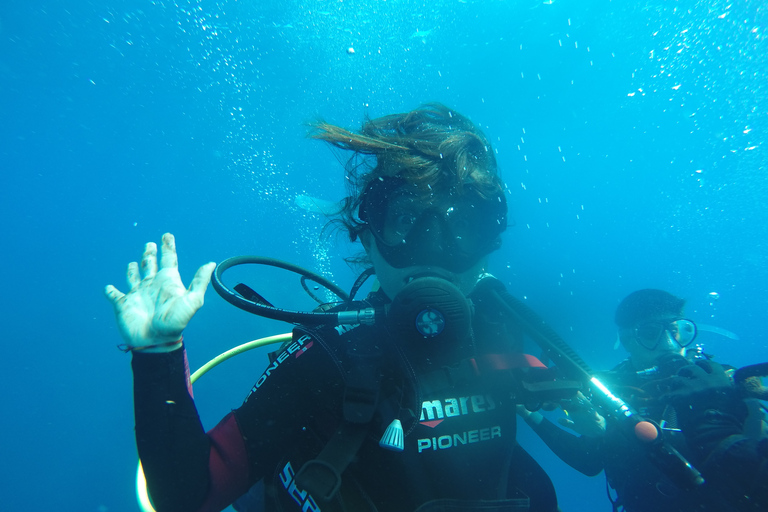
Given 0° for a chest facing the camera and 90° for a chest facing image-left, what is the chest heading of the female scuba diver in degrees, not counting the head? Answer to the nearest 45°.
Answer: approximately 0°
